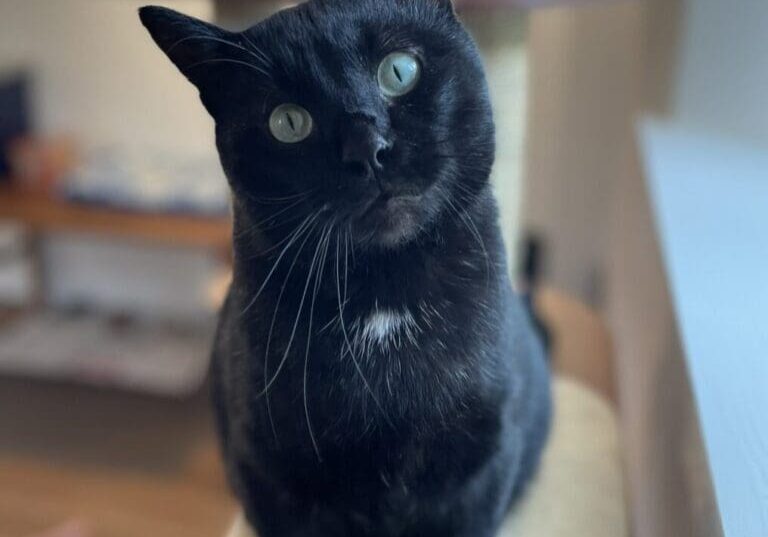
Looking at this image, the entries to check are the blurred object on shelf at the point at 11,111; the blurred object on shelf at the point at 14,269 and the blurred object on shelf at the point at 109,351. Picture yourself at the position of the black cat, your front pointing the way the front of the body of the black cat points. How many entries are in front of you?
0

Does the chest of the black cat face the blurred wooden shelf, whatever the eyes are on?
no

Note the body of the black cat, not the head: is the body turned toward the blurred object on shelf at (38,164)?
no

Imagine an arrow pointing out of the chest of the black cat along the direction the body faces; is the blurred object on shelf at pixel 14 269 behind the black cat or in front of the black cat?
behind

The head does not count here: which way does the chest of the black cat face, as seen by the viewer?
toward the camera

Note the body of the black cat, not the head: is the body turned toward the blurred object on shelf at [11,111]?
no

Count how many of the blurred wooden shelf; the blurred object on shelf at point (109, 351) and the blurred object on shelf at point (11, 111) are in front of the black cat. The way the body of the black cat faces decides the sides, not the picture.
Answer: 0

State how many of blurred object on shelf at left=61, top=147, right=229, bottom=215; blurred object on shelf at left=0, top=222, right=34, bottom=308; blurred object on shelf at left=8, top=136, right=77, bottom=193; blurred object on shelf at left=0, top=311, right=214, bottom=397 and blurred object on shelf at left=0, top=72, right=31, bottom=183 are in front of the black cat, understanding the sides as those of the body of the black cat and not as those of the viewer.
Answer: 0

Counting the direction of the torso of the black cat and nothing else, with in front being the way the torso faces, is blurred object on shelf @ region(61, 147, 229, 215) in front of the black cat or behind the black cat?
behind
